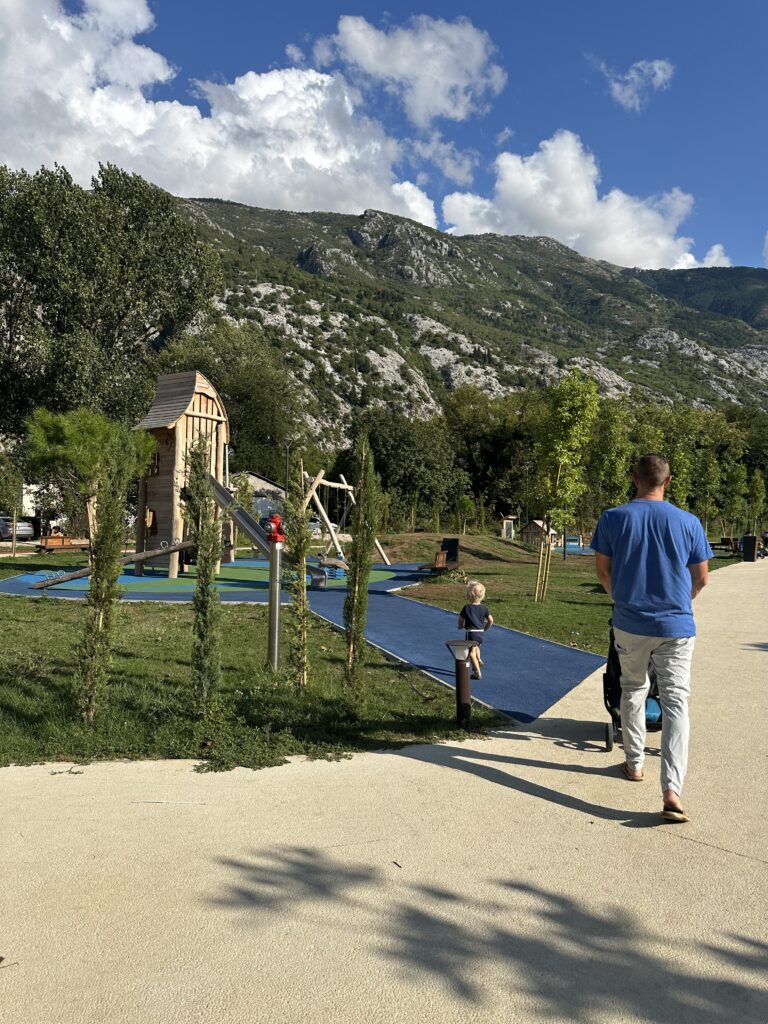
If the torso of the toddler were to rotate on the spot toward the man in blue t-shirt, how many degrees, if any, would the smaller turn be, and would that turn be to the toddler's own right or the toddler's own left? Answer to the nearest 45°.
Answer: approximately 180°

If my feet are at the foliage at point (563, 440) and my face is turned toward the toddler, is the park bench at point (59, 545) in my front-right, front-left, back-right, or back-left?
back-right

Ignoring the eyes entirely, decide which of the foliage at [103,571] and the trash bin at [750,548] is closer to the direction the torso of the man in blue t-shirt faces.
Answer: the trash bin

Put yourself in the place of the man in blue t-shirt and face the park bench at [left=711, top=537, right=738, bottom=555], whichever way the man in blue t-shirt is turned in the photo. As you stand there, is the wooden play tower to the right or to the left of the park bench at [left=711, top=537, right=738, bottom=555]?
left

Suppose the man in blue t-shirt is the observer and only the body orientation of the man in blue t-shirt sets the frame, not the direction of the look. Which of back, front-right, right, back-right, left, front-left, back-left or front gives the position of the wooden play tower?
front-left

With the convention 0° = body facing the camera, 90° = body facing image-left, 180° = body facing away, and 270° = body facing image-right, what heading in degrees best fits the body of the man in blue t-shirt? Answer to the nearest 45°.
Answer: approximately 180°

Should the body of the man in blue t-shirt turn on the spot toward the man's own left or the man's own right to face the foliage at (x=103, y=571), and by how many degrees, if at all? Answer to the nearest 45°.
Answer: approximately 90° to the man's own left

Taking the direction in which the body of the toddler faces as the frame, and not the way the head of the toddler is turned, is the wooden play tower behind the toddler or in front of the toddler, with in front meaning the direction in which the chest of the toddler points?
in front

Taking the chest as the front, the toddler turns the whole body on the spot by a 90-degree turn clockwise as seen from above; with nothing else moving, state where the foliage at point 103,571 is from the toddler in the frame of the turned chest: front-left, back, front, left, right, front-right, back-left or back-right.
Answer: back-right

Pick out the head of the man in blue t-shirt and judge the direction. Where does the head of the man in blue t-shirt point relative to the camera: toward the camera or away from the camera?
away from the camera

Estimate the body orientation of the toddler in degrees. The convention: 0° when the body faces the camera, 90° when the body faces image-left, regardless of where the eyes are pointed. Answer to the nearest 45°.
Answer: approximately 180°

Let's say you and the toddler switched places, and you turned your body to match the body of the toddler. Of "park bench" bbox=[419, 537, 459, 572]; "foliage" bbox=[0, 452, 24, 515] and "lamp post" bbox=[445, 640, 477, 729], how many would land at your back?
1

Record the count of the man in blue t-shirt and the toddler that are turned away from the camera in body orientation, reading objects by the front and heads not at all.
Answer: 2

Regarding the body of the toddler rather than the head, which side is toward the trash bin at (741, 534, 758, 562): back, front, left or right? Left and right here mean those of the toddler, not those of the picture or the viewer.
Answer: front
